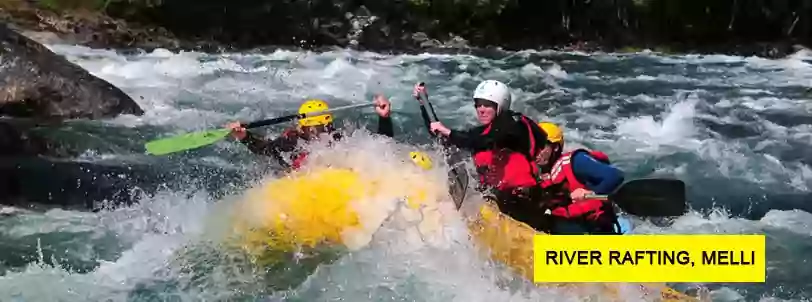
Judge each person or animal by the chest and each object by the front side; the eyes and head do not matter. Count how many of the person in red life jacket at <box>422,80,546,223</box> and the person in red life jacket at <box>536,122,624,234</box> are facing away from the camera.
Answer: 0

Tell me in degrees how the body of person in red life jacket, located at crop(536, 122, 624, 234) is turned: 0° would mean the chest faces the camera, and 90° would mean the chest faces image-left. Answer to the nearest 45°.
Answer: approximately 90°

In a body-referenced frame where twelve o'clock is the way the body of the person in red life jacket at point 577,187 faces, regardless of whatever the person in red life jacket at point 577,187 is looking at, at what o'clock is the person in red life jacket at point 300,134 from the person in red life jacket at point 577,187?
the person in red life jacket at point 300,134 is roughly at 12 o'clock from the person in red life jacket at point 577,187.

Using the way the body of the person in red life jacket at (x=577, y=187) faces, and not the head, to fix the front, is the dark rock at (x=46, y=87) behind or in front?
in front

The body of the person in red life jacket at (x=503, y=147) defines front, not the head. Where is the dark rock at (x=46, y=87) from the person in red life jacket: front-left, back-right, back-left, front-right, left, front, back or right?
front-right

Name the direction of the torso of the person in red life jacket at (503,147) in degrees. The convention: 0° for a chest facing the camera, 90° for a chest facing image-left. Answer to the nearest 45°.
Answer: approximately 45°
